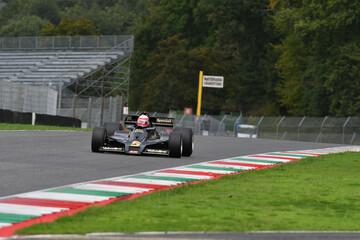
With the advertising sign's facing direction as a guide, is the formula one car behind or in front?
in front

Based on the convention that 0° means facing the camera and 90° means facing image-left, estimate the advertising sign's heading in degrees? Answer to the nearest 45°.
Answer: approximately 0°

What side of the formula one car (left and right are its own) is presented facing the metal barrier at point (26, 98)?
back

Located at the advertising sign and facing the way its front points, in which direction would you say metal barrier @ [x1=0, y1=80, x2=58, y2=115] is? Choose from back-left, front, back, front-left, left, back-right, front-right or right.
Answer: front-right

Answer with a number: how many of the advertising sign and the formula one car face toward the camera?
2

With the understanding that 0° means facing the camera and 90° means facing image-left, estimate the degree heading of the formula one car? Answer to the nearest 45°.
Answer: approximately 0°

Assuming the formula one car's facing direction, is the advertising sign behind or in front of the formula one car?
behind

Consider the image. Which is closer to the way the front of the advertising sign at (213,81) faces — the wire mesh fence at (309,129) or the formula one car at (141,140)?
the formula one car

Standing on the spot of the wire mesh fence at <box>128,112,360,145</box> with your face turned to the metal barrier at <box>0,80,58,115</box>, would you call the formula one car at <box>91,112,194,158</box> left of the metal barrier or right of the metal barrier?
left
